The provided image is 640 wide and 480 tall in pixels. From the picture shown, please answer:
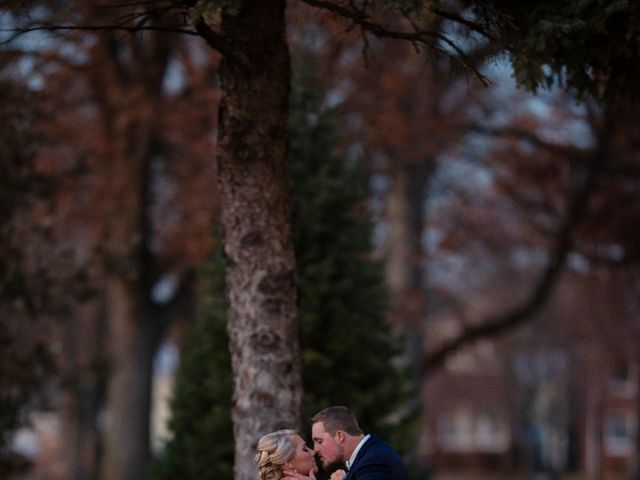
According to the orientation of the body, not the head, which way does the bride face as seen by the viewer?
to the viewer's right

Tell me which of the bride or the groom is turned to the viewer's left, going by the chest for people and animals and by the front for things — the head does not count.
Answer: the groom

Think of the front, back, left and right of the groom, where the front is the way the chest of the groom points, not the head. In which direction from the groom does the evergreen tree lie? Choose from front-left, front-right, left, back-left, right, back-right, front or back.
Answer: right

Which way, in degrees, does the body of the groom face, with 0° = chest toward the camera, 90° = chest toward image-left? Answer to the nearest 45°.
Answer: approximately 90°

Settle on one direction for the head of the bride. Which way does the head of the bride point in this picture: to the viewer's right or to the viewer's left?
to the viewer's right

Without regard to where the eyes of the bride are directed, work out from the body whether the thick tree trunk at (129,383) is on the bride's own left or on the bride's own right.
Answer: on the bride's own left

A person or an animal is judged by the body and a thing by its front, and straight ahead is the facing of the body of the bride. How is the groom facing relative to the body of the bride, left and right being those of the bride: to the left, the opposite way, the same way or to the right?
the opposite way

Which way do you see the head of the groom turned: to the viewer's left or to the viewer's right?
to the viewer's left

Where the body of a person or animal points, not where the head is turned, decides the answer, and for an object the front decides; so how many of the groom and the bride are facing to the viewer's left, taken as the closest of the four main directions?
1

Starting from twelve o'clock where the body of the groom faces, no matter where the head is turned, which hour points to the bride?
The bride is roughly at 1 o'clock from the groom.

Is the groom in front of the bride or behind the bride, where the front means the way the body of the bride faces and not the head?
in front
